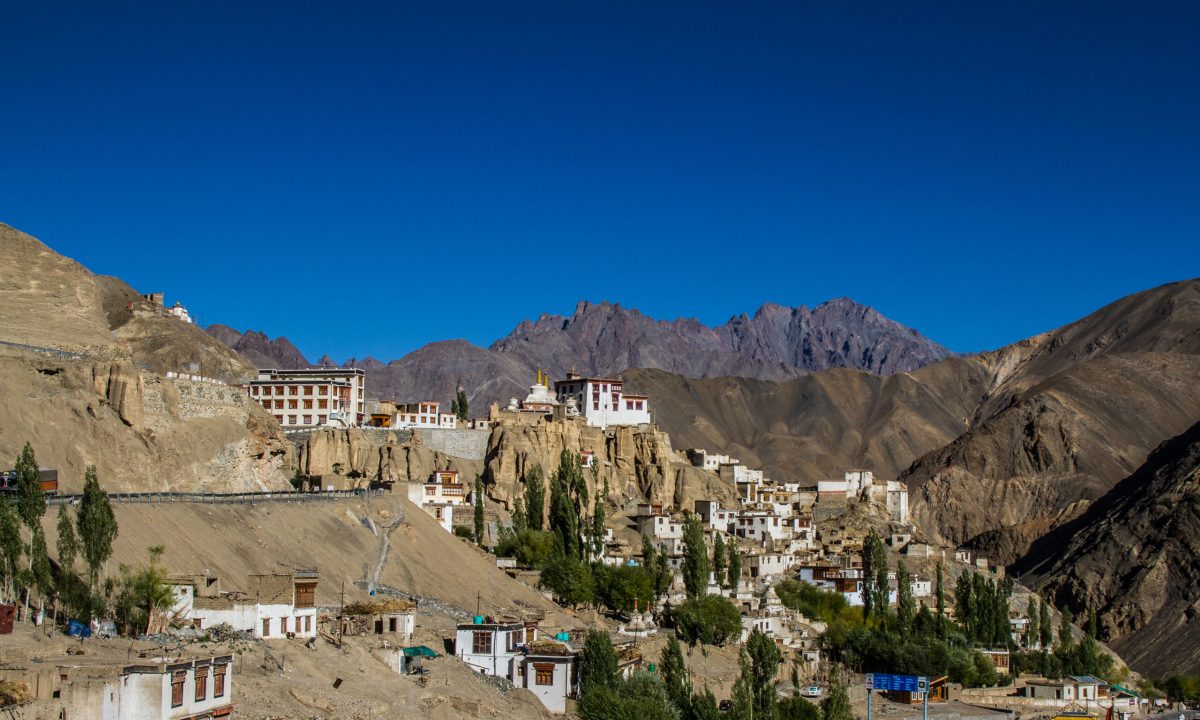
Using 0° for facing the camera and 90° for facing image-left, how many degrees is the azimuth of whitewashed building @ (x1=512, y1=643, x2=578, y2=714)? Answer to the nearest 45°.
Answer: approximately 0°

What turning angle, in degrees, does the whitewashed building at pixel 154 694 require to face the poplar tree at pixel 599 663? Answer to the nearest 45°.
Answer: approximately 90° to its left

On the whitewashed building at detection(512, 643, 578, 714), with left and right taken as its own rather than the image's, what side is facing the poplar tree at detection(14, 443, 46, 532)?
right

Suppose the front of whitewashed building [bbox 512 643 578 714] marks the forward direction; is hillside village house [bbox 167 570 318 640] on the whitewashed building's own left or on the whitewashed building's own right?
on the whitewashed building's own right

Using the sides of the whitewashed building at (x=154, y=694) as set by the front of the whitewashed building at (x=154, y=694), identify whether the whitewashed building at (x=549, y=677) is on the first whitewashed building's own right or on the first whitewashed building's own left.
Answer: on the first whitewashed building's own left

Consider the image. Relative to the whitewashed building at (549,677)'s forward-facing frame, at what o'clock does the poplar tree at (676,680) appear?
The poplar tree is roughly at 8 o'clock from the whitewashed building.

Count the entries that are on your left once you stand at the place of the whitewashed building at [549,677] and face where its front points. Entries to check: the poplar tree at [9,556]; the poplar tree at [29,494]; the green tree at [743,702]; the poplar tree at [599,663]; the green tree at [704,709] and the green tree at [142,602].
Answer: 3

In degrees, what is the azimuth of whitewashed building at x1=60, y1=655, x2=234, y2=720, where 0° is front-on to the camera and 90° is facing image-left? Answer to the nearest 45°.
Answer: approximately 315°

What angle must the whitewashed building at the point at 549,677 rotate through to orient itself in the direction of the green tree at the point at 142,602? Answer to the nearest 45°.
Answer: approximately 45° to its right
